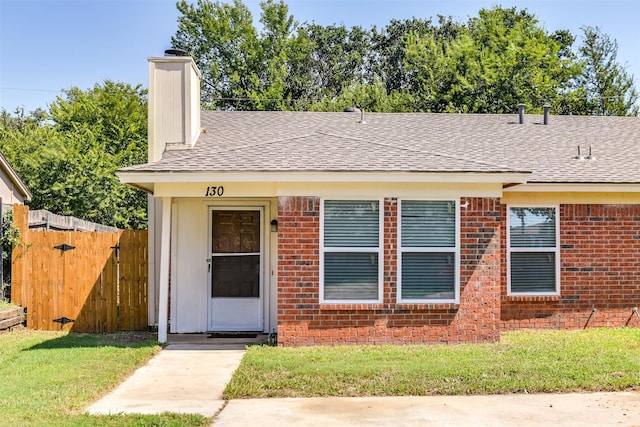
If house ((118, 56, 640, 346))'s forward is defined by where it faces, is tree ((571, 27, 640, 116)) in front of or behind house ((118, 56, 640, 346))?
behind

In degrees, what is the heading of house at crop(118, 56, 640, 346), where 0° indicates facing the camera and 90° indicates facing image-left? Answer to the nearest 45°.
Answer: approximately 0°

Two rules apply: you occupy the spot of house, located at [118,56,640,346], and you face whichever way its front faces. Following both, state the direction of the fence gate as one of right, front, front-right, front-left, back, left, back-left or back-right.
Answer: right

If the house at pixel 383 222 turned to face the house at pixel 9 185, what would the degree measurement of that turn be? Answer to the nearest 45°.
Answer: approximately 135° to its right

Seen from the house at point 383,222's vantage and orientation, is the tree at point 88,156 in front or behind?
behind

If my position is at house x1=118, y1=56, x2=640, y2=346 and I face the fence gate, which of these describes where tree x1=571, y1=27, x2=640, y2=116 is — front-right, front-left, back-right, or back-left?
back-right
